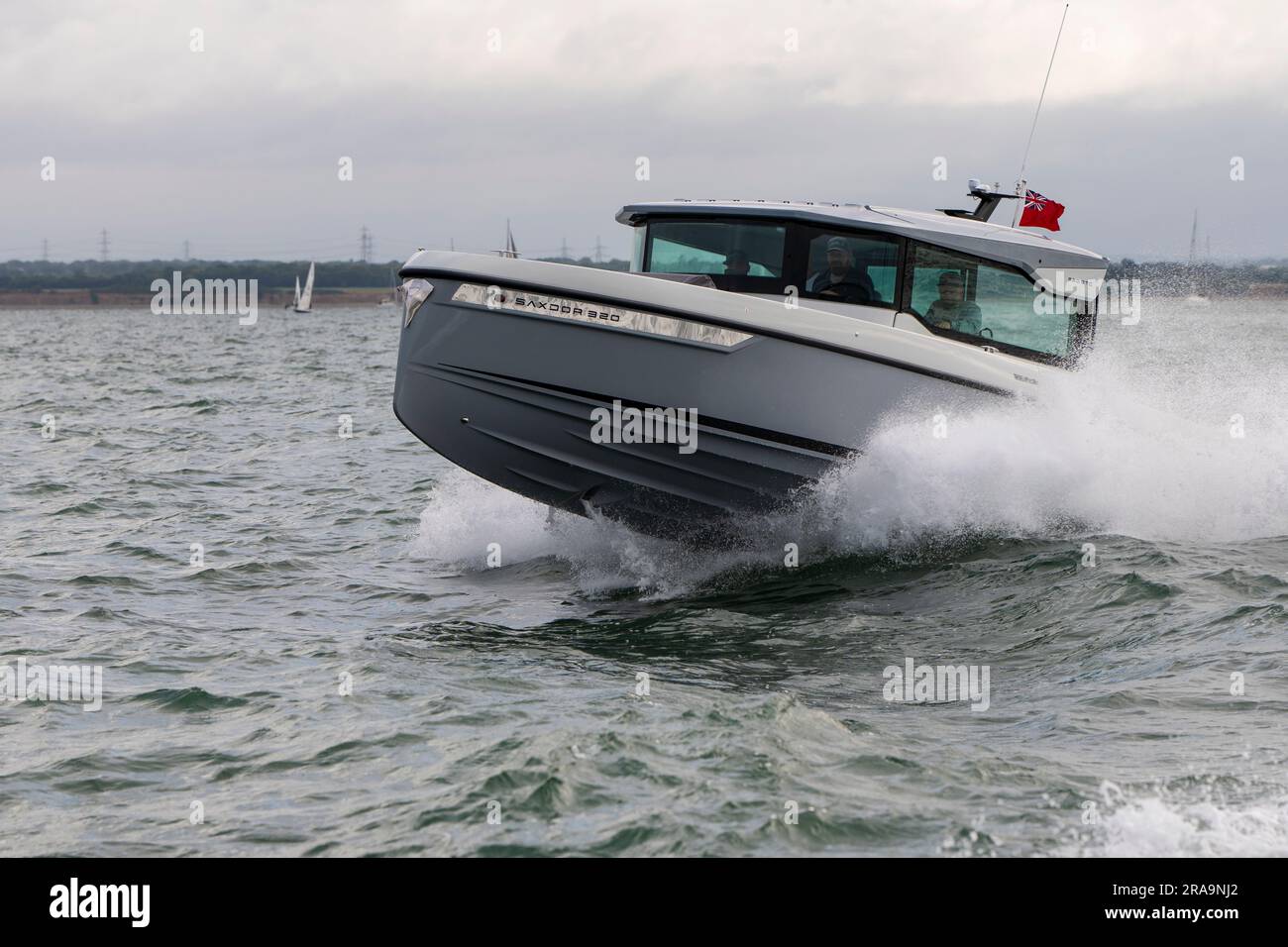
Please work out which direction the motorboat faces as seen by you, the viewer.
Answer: facing the viewer and to the left of the viewer

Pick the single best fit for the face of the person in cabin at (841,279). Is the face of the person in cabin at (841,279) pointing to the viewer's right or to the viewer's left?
to the viewer's left
